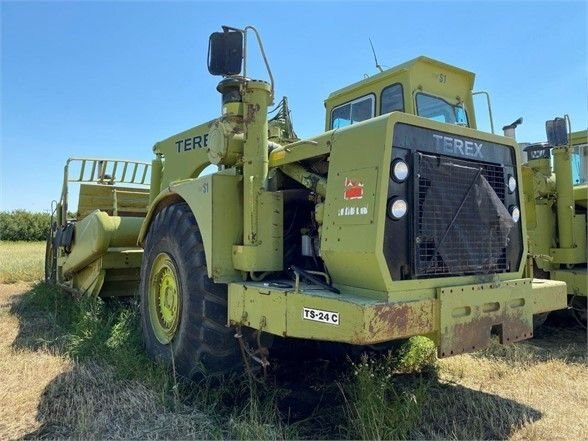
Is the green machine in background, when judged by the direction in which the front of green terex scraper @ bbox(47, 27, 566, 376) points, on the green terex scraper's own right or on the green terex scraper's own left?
on the green terex scraper's own left

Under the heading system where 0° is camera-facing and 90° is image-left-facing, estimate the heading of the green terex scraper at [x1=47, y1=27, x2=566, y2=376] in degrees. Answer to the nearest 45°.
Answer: approximately 315°
